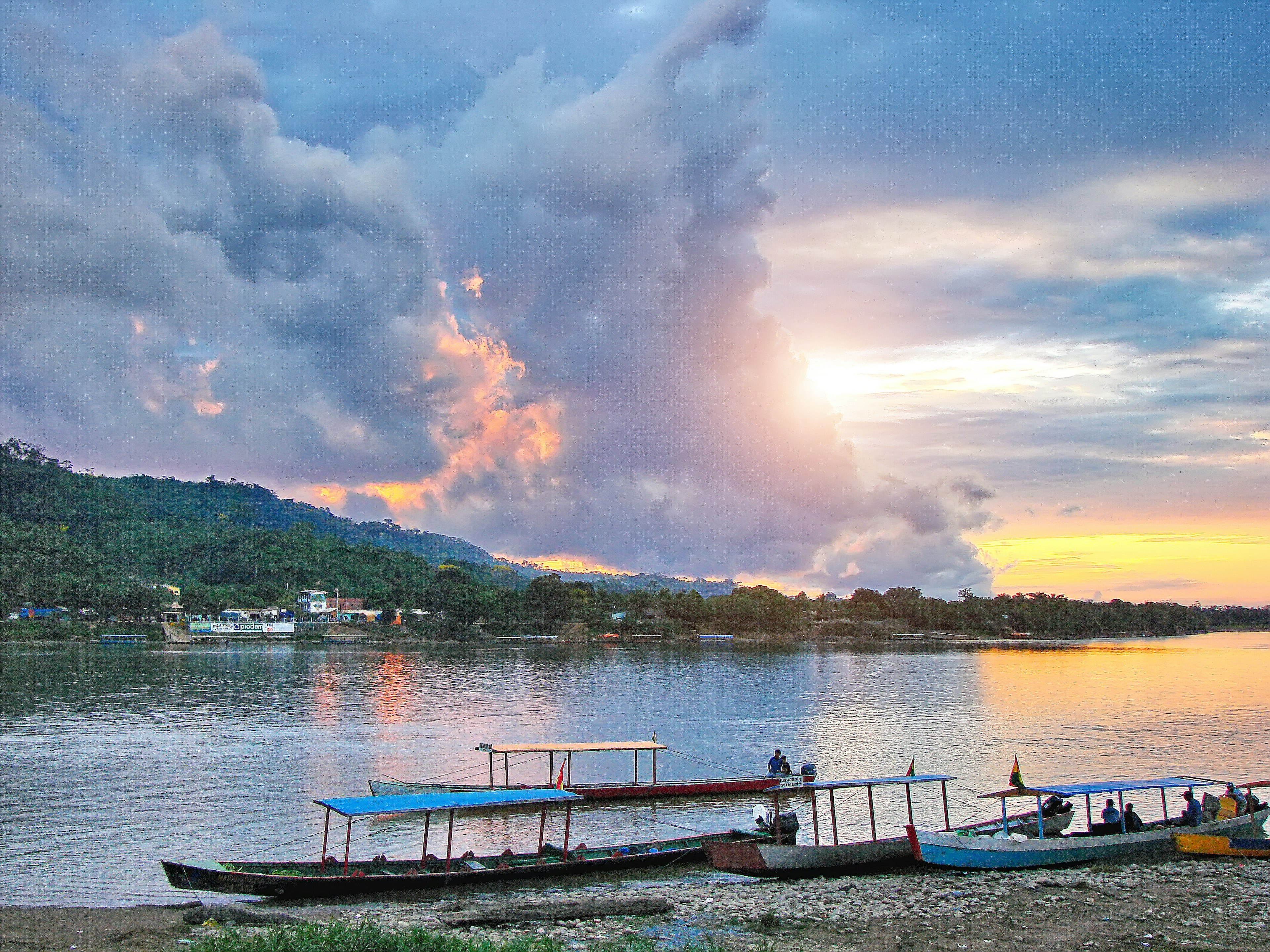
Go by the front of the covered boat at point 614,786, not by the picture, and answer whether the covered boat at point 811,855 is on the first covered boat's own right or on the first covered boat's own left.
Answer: on the first covered boat's own left

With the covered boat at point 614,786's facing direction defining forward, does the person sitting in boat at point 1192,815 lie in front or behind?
behind

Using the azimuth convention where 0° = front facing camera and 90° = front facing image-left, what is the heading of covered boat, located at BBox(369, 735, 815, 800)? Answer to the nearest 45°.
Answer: approximately 90°

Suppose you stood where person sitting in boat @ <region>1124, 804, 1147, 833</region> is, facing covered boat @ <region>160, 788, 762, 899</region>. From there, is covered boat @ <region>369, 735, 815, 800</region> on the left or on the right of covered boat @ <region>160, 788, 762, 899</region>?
right

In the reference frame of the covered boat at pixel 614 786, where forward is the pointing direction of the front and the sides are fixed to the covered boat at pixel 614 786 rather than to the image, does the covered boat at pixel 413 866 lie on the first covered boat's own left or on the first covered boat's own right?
on the first covered boat's own left

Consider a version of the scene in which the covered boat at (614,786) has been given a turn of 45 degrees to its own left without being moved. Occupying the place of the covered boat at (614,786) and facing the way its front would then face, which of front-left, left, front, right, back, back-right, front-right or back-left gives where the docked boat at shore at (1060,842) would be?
left

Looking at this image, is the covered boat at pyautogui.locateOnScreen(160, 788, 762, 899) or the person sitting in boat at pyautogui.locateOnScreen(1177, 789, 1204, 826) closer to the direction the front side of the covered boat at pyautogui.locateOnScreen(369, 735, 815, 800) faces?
the covered boat

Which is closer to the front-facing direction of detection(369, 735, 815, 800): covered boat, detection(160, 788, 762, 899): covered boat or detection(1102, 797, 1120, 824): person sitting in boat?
the covered boat

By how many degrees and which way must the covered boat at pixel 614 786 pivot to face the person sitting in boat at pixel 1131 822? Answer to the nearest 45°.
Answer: approximately 135° to its left
